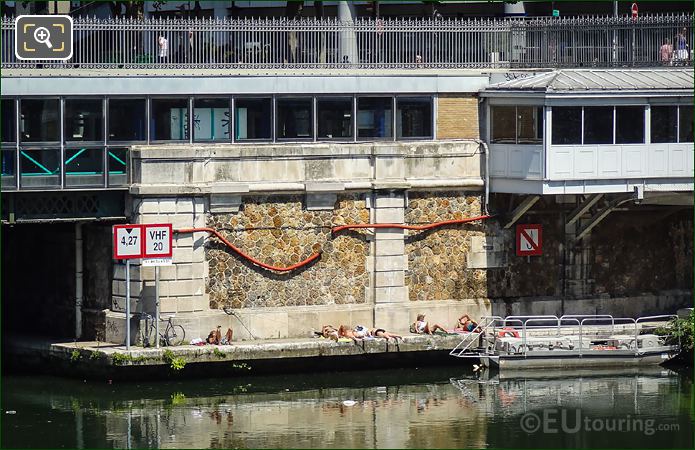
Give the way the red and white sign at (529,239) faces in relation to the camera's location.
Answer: facing the viewer

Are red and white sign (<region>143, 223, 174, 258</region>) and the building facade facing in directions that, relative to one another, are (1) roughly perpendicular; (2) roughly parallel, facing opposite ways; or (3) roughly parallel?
roughly parallel

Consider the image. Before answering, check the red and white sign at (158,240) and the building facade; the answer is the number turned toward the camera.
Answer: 2

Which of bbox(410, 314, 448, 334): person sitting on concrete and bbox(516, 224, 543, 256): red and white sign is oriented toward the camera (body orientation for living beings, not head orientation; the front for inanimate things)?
the red and white sign

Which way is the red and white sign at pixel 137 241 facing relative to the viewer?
toward the camera

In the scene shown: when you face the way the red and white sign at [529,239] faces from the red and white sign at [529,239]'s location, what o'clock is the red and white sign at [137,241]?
the red and white sign at [137,241] is roughly at 2 o'clock from the red and white sign at [529,239].

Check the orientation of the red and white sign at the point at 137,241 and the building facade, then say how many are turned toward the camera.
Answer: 2

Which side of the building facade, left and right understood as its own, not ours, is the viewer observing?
front

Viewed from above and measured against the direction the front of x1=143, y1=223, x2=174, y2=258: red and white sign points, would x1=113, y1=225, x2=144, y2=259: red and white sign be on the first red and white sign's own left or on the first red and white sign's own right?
on the first red and white sign's own right

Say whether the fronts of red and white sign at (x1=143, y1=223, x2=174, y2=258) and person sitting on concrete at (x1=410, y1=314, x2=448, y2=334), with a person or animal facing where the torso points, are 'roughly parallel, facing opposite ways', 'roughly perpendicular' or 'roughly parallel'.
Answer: roughly perpendicular

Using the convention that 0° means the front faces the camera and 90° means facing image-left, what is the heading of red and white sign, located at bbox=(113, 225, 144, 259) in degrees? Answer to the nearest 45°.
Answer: approximately 0°
